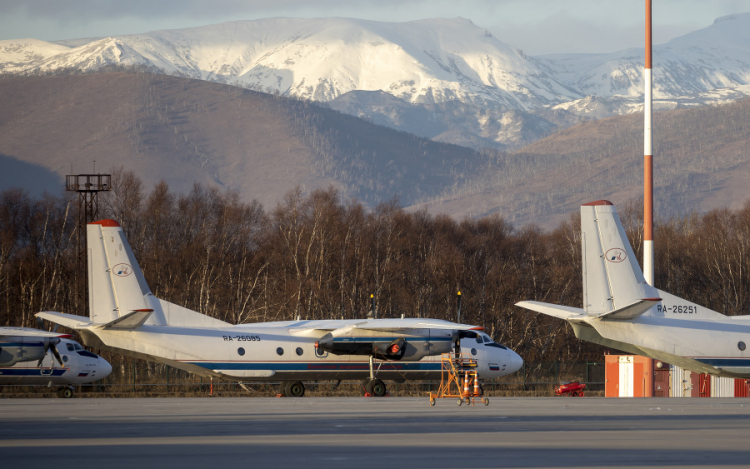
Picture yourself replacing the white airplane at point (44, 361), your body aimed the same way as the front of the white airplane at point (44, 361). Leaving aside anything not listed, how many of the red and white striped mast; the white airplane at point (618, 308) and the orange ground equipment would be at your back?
0

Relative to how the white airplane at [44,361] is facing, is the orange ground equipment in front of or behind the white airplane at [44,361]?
in front

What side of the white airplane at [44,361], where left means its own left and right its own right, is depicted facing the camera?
right

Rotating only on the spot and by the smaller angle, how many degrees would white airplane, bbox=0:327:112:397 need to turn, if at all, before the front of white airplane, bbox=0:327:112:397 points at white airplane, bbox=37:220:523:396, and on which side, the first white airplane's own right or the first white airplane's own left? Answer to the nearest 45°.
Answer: approximately 45° to the first white airplane's own right

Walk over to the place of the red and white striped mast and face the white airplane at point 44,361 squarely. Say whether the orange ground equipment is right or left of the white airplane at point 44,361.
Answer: left

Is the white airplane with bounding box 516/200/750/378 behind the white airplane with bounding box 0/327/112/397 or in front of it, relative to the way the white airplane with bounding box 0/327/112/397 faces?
in front
